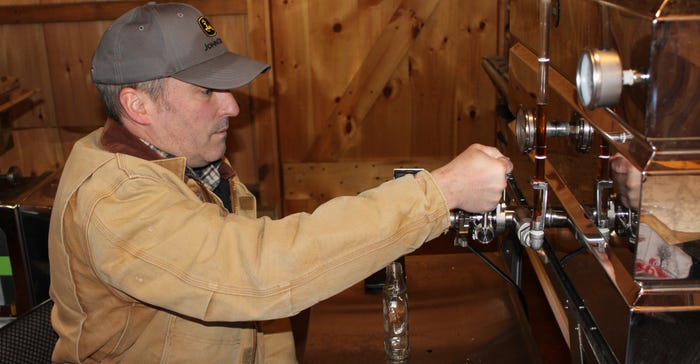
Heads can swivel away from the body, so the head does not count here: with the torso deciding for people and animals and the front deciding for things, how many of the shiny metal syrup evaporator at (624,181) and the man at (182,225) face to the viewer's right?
1

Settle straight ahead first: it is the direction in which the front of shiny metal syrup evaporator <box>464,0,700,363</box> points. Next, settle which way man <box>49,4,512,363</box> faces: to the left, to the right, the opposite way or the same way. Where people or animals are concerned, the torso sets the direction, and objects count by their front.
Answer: the opposite way

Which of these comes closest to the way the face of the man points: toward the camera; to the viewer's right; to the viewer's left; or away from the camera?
to the viewer's right

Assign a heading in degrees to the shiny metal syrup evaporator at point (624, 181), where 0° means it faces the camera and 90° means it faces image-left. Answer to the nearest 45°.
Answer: approximately 90°

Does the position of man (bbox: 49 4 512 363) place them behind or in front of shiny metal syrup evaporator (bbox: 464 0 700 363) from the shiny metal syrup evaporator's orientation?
in front

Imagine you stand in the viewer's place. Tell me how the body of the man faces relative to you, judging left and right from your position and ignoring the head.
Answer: facing to the right of the viewer

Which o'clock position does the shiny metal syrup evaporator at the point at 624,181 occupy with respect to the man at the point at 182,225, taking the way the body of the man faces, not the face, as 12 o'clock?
The shiny metal syrup evaporator is roughly at 1 o'clock from the man.
